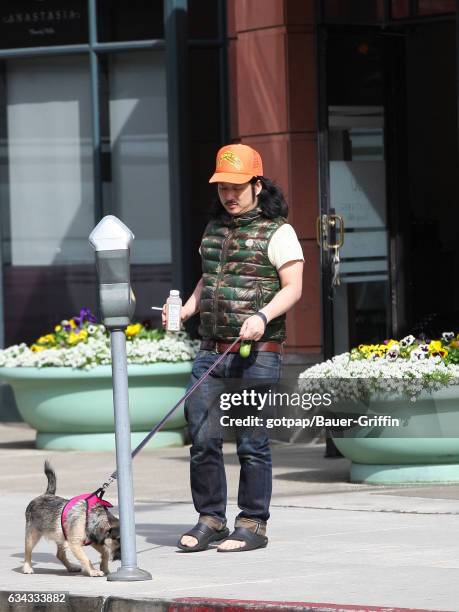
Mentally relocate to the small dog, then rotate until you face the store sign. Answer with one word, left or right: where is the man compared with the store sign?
right

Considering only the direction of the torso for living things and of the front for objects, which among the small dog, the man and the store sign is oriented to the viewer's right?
the small dog

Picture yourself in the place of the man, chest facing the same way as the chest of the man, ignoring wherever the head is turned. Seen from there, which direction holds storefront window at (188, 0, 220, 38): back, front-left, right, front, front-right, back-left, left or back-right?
back-right

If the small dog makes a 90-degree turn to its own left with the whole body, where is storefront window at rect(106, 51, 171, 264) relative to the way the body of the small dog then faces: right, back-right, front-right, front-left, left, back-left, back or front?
front

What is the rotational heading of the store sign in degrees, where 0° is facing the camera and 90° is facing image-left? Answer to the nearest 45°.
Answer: approximately 0°

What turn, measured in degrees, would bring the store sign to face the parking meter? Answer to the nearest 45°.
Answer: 0° — it already faces it

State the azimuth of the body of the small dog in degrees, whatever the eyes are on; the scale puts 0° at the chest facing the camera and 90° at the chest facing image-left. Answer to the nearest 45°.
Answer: approximately 270°

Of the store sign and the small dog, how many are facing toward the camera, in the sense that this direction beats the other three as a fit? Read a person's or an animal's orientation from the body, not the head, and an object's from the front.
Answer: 1

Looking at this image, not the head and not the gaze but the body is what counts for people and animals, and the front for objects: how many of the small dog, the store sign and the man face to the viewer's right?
1

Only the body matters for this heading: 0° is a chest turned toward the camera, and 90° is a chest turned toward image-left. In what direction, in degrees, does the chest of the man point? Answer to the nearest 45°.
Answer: approximately 45°

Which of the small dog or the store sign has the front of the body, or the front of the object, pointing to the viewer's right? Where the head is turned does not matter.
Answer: the small dog

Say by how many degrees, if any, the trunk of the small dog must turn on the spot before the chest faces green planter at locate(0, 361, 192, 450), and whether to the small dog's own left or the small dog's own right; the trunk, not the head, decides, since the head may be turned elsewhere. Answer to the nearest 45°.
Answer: approximately 90° to the small dog's own left

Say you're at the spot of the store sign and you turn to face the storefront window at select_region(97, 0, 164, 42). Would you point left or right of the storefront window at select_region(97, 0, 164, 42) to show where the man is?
right

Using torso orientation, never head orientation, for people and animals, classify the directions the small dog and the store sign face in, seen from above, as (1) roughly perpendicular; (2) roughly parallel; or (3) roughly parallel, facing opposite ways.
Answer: roughly perpendicular

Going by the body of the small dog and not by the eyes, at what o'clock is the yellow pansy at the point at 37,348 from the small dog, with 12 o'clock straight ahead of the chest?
The yellow pansy is roughly at 9 o'clock from the small dog.
